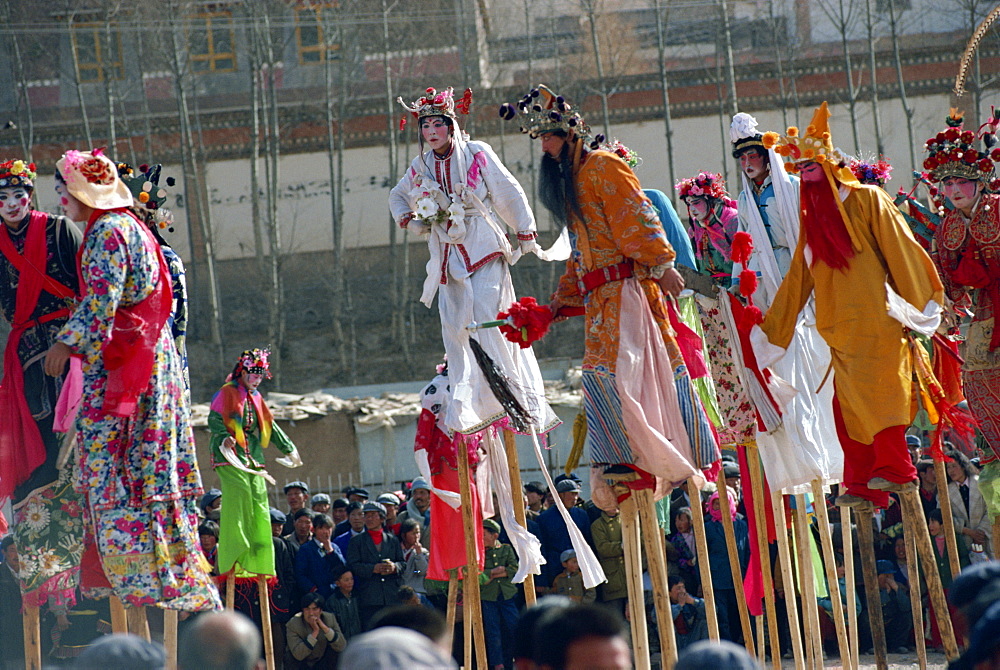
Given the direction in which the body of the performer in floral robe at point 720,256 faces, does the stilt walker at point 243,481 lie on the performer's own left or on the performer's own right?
on the performer's own right

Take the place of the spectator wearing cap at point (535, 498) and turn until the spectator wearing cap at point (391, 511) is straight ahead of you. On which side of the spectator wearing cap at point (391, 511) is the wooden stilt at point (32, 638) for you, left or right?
left

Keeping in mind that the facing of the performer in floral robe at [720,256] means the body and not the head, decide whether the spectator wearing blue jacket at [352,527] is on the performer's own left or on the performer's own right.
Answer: on the performer's own right

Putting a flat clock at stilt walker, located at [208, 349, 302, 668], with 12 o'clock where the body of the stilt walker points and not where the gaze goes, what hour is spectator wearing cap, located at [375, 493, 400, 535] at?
The spectator wearing cap is roughly at 9 o'clock from the stilt walker.

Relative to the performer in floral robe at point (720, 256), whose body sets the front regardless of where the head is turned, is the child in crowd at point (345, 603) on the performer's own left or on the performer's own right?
on the performer's own right

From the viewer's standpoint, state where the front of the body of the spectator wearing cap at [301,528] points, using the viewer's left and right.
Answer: facing the viewer

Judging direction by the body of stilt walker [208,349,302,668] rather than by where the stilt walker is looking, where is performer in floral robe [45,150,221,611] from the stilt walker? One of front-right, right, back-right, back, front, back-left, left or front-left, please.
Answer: front-right

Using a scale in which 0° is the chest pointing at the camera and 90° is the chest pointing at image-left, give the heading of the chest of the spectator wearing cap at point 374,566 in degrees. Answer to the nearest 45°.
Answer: approximately 0°

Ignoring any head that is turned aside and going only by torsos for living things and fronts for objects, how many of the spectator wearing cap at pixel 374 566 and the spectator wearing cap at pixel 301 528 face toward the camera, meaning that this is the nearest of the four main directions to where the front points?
2

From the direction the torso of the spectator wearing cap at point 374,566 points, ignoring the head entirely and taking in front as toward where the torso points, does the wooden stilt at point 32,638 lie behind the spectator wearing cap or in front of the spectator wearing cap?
in front

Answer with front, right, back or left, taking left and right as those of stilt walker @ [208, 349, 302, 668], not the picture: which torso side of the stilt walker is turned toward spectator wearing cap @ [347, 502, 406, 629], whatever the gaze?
left

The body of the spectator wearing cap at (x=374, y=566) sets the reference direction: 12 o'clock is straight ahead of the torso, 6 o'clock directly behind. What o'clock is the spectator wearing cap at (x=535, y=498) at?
the spectator wearing cap at (x=535, y=498) is roughly at 8 o'clock from the spectator wearing cap at (x=374, y=566).

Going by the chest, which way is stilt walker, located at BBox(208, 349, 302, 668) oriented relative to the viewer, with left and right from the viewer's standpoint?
facing the viewer and to the right of the viewer

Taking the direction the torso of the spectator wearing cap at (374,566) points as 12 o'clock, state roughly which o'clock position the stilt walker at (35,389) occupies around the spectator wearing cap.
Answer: The stilt walker is roughly at 1 o'clock from the spectator wearing cap.
